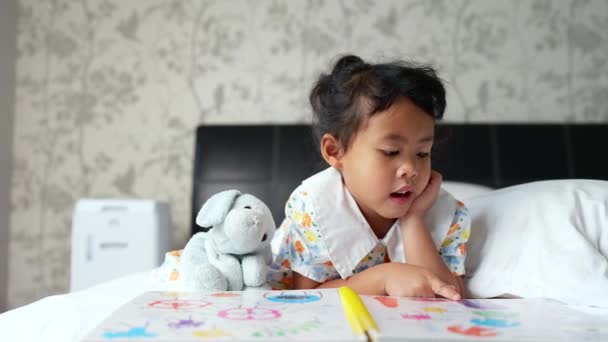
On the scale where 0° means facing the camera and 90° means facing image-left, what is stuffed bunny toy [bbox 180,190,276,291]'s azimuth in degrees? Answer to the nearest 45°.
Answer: approximately 315°
